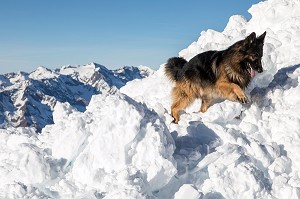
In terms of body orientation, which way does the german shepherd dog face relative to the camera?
to the viewer's right
